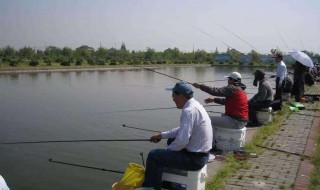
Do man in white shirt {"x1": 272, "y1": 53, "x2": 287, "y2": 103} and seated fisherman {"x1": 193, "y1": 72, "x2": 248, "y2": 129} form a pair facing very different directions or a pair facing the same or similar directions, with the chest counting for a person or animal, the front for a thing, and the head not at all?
same or similar directions

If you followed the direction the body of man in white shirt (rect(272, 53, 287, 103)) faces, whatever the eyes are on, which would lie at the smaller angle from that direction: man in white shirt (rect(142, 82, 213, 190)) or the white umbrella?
the man in white shirt

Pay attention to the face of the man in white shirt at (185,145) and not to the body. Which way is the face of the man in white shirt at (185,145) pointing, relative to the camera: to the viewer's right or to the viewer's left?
to the viewer's left

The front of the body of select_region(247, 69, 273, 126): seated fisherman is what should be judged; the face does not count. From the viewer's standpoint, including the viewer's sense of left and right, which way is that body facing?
facing to the left of the viewer

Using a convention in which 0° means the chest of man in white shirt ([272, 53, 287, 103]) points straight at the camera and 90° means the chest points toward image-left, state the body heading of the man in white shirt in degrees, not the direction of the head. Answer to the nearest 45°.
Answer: approximately 90°

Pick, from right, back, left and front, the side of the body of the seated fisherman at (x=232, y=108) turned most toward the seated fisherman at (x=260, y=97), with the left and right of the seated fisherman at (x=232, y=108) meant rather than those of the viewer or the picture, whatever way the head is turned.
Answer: right

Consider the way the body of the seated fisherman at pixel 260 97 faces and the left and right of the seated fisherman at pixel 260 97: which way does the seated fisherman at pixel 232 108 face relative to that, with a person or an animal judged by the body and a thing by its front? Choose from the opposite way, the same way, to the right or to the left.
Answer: the same way

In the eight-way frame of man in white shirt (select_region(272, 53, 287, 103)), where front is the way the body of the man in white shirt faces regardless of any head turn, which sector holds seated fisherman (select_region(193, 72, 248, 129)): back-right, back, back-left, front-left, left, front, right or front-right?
left

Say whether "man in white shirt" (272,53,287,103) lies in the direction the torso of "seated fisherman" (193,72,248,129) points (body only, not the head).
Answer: no

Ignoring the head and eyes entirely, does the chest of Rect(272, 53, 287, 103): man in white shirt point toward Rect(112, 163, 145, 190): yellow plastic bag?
no

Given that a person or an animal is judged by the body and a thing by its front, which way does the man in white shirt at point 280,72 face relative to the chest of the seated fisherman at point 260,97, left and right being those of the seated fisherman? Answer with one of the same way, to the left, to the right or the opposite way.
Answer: the same way

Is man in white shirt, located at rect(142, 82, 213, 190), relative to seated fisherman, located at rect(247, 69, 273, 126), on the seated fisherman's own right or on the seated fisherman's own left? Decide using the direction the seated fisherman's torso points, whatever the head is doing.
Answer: on the seated fisherman's own left

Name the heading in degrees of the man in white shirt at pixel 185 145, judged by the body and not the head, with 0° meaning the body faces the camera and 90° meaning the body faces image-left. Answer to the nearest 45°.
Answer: approximately 90°

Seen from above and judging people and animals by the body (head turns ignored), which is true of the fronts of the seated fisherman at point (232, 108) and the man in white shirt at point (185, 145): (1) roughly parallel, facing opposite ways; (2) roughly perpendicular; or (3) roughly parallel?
roughly parallel

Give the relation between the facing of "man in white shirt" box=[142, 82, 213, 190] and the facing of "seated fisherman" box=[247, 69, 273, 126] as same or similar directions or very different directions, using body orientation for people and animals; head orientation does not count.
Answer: same or similar directions

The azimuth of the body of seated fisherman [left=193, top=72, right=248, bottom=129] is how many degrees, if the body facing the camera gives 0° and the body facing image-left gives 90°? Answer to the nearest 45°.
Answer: approximately 90°

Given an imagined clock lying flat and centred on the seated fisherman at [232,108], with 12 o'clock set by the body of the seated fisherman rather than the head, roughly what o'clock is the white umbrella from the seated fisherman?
The white umbrella is roughly at 4 o'clock from the seated fisherman.

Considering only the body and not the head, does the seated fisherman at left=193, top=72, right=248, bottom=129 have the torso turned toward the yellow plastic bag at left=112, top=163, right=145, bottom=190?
no
